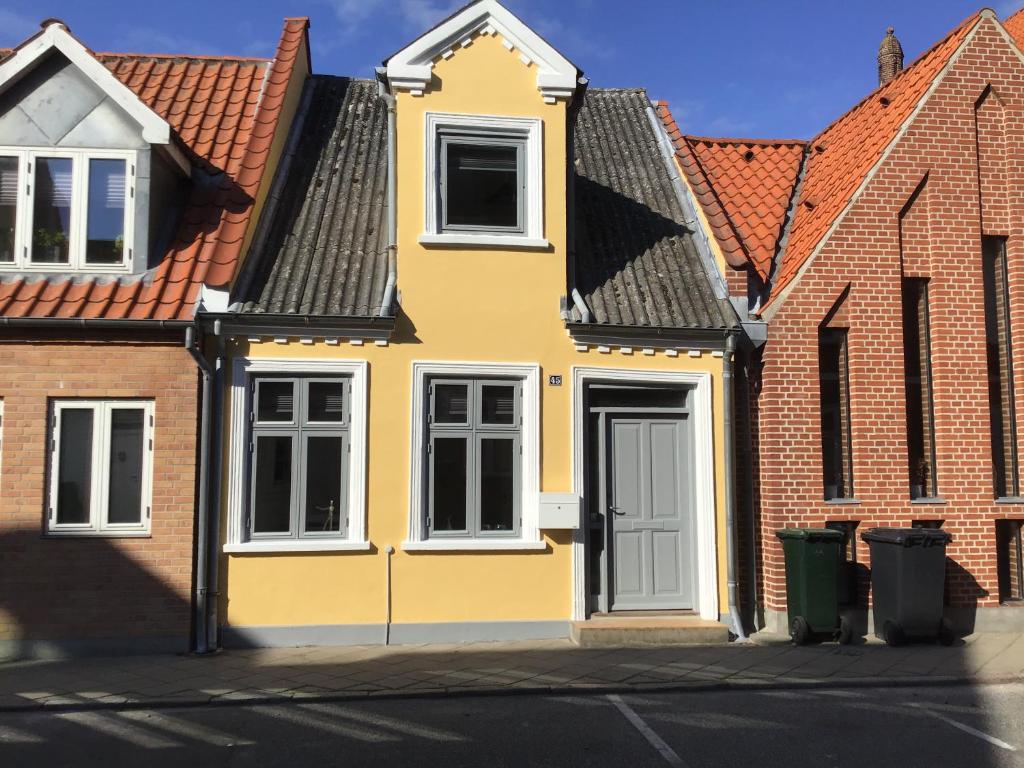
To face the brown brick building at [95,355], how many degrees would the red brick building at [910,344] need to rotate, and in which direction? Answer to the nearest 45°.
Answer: approximately 45° to its right

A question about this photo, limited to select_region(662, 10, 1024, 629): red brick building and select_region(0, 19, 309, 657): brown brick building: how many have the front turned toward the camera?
2

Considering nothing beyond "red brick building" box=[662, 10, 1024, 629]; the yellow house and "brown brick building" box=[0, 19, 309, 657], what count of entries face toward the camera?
3

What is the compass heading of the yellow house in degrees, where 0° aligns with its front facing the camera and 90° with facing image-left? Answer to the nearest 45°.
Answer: approximately 0°

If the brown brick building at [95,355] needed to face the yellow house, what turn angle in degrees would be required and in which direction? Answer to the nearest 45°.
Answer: approximately 90° to its left

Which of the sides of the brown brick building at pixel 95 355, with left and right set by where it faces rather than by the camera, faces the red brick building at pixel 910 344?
left

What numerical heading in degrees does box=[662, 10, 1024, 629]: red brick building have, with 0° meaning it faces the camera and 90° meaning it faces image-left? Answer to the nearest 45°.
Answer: approximately 0°

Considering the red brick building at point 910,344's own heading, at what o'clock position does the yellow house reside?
The yellow house is roughly at 2 o'clock from the red brick building.
